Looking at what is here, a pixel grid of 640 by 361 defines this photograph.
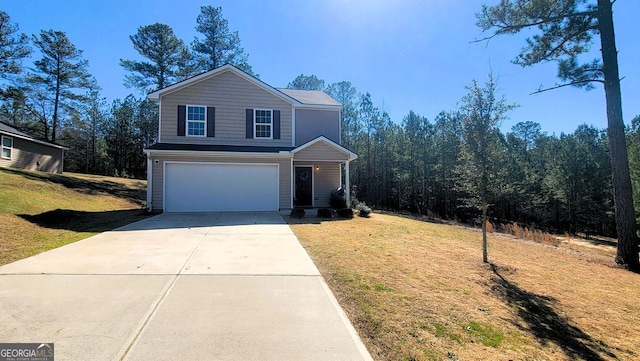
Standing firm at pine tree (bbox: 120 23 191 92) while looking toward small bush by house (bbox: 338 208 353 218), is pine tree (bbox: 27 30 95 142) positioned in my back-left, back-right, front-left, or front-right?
back-right

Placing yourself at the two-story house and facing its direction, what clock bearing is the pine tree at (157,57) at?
The pine tree is roughly at 5 o'clock from the two-story house.

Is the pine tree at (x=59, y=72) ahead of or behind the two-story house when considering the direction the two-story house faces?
behind

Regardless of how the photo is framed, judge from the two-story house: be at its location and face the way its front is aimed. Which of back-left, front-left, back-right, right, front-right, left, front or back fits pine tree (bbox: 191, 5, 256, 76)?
back

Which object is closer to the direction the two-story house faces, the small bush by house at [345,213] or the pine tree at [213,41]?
the small bush by house

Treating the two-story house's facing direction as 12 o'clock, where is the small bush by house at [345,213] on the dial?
The small bush by house is roughly at 10 o'clock from the two-story house.

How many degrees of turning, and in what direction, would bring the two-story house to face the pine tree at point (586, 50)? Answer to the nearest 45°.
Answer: approximately 45° to its left

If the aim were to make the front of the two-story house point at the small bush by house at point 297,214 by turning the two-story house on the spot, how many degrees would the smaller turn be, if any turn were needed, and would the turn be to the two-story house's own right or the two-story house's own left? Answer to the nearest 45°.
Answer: approximately 45° to the two-story house's own left

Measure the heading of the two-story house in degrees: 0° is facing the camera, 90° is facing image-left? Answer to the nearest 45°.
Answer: approximately 0°

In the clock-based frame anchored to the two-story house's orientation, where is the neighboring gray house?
The neighboring gray house is roughly at 4 o'clock from the two-story house.
